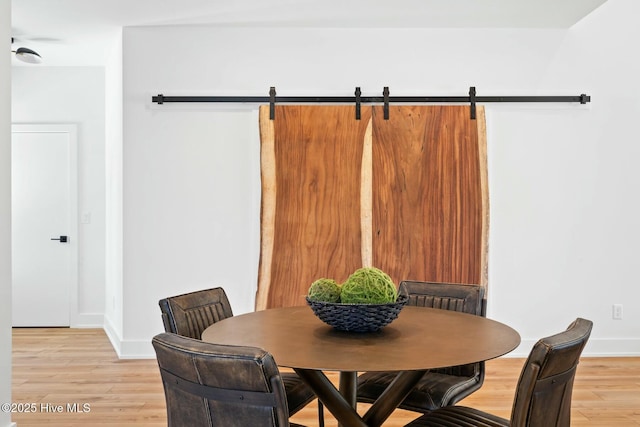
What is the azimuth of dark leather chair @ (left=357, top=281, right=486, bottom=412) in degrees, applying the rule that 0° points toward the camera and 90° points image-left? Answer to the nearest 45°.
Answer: approximately 45°

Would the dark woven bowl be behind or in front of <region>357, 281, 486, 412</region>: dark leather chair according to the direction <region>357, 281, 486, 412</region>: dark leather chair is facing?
in front

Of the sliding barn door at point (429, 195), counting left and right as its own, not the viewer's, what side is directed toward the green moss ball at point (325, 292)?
front

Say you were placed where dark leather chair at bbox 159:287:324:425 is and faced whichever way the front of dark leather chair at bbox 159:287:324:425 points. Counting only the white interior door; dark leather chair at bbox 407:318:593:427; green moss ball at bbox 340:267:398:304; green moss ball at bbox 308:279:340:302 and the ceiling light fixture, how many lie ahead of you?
3

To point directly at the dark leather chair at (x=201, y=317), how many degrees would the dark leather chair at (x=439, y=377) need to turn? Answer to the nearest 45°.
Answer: approximately 45° to its right

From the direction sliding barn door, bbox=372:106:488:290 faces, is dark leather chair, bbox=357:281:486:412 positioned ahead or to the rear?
ahead

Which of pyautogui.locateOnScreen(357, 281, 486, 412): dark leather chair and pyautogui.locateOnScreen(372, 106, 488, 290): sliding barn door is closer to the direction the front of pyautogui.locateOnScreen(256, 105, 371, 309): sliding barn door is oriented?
the dark leather chair

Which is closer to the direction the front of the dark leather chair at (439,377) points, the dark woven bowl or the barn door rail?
the dark woven bowl

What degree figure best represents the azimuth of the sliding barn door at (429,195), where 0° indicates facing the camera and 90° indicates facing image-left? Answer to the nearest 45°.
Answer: approximately 0°

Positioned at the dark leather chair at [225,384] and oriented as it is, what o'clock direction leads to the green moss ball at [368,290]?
The green moss ball is roughly at 12 o'clock from the dark leather chair.

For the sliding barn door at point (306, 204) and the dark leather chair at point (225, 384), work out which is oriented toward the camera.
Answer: the sliding barn door

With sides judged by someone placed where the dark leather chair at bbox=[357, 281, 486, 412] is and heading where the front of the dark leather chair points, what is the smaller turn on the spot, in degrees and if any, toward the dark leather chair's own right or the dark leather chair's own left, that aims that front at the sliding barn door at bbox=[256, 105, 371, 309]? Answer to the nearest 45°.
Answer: approximately 90° to the dark leather chair's own right

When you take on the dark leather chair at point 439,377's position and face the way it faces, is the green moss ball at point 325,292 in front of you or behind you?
in front

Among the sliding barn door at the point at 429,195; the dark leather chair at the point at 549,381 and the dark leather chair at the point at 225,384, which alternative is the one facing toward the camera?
the sliding barn door

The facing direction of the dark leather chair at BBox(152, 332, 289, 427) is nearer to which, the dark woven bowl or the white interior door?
the dark woven bowl

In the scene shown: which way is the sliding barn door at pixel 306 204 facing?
toward the camera

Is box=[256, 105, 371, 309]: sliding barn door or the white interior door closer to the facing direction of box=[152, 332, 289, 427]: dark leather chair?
the sliding barn door

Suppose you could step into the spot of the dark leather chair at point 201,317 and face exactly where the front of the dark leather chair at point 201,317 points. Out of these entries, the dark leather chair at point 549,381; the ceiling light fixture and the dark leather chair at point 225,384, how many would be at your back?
1

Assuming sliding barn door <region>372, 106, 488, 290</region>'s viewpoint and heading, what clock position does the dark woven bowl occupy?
The dark woven bowl is roughly at 12 o'clock from the sliding barn door.
